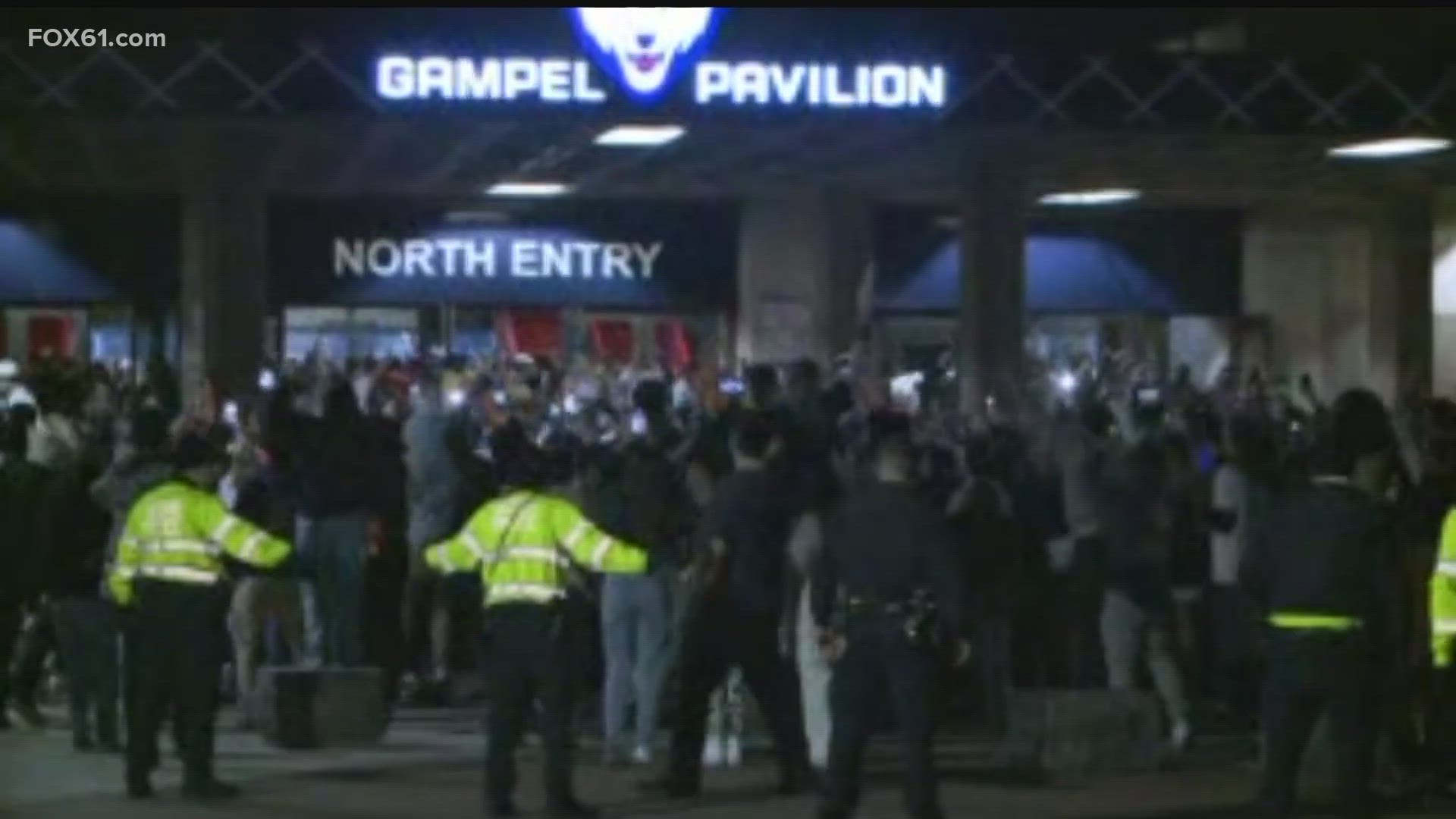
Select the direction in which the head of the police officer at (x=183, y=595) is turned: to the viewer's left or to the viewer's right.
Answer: to the viewer's right

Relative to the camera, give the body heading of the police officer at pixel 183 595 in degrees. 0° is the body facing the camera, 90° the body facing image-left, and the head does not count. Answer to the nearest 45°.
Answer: approximately 225°

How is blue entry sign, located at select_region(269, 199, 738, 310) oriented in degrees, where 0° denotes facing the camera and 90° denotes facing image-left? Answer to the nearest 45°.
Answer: approximately 0°

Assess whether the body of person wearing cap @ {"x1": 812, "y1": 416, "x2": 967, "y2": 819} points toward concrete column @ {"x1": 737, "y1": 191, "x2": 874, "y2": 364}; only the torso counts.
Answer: yes

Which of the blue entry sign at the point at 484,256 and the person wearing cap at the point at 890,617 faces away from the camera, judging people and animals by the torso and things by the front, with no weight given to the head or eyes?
the person wearing cap

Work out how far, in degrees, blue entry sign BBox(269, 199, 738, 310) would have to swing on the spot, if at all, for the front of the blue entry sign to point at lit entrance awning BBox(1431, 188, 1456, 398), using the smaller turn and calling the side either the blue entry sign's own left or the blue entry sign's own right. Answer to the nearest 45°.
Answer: approximately 90° to the blue entry sign's own left

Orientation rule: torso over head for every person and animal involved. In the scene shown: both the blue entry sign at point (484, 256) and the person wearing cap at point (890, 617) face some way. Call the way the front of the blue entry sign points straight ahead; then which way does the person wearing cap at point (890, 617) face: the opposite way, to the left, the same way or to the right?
the opposite way

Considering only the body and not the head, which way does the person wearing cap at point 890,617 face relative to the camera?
away from the camera
